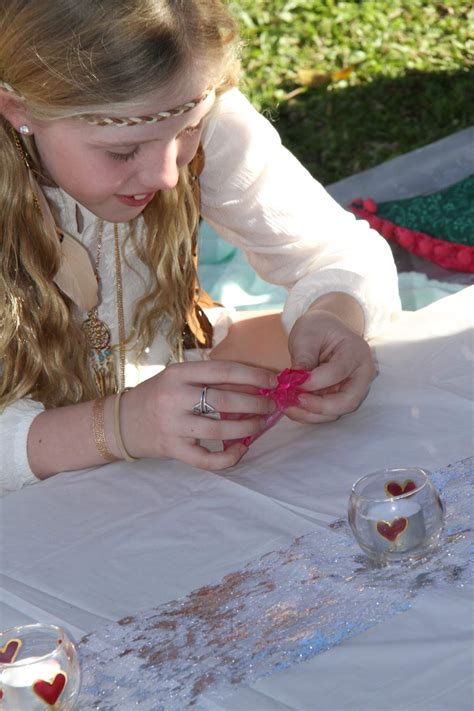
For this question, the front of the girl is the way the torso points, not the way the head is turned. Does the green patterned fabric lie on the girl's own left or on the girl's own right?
on the girl's own left

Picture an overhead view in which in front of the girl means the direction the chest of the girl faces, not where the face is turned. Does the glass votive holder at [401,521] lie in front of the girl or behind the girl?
in front

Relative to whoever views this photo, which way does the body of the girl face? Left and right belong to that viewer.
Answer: facing the viewer and to the right of the viewer

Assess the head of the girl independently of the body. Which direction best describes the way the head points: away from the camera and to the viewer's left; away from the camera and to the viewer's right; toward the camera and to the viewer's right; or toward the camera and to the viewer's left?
toward the camera and to the viewer's right

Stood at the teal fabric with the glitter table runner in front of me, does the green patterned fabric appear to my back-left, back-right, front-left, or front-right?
back-left

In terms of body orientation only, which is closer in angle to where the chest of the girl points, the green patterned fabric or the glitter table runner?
the glitter table runner
